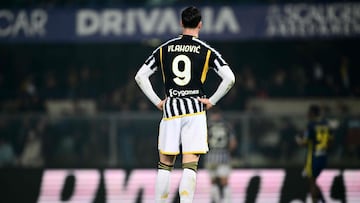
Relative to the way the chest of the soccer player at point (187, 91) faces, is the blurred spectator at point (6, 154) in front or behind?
in front

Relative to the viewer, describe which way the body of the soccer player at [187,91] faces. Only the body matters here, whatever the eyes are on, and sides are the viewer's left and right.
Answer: facing away from the viewer

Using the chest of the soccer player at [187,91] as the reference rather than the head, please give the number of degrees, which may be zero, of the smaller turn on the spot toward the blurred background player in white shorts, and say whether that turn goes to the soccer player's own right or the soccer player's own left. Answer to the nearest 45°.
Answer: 0° — they already face them

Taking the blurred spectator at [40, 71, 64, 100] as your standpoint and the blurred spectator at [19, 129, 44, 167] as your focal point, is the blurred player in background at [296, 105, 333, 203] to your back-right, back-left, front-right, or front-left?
front-left

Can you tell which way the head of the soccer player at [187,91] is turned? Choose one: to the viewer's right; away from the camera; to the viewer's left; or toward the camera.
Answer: away from the camera
